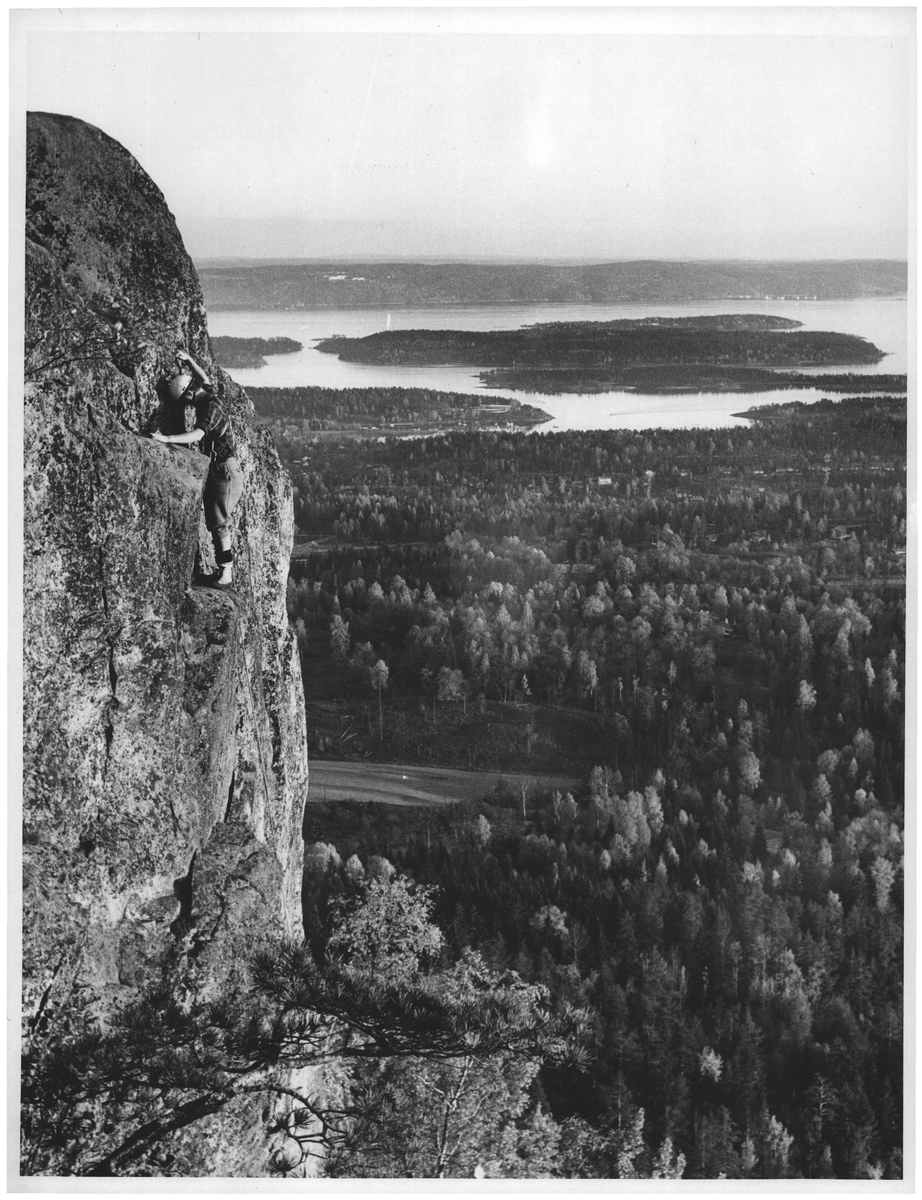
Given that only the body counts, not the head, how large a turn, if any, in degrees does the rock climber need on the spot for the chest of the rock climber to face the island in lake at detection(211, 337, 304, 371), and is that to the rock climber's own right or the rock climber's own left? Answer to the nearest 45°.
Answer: approximately 90° to the rock climber's own right

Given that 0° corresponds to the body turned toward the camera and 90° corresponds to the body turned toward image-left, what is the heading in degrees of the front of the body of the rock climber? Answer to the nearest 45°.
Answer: approximately 90°
